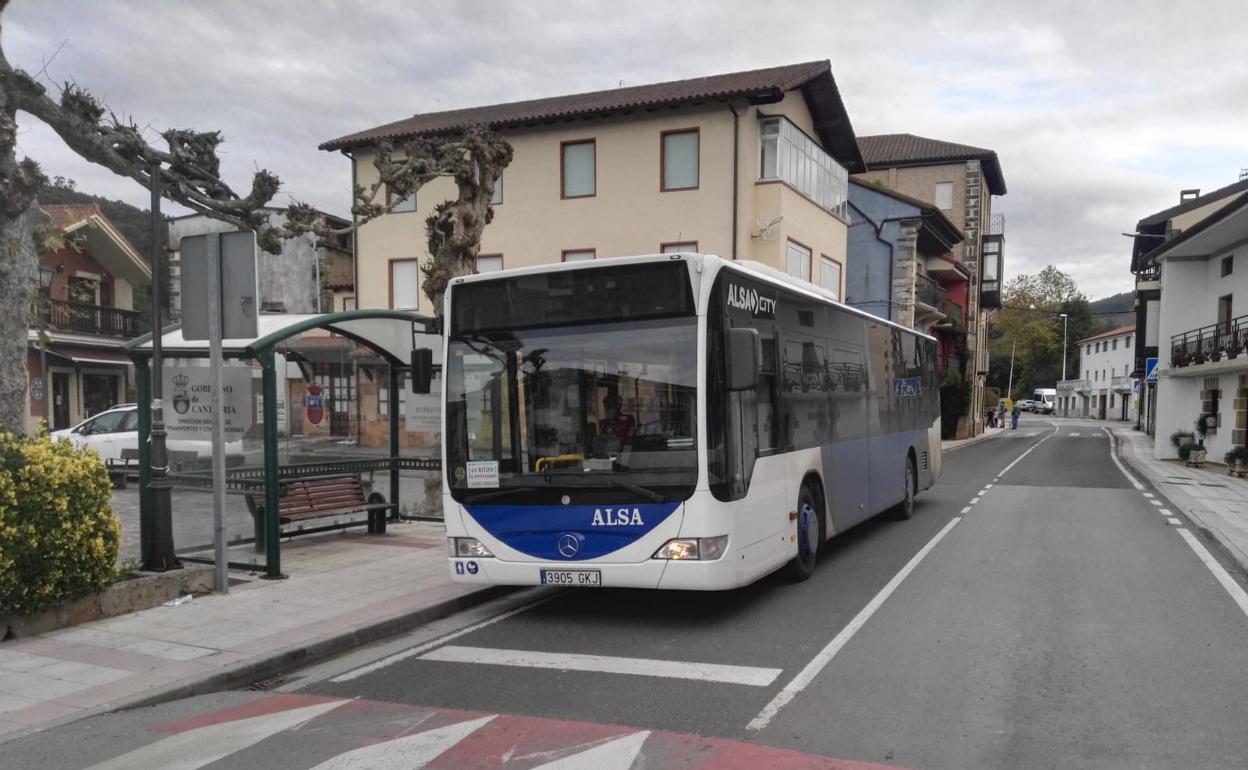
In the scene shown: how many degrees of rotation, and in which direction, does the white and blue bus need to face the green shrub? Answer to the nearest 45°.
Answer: approximately 45° to its right

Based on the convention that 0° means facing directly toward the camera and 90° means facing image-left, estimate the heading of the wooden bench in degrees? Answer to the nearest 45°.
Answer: approximately 315°

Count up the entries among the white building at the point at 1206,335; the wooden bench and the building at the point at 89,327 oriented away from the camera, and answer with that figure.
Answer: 0

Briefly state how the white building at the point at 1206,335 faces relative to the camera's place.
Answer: facing the viewer and to the left of the viewer

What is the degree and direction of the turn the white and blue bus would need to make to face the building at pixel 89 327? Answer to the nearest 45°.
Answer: approximately 90° to its right

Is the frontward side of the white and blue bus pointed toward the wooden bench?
no

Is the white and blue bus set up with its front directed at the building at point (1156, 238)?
no

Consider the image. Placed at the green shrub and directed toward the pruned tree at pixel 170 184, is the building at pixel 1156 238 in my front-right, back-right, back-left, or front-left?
front-right

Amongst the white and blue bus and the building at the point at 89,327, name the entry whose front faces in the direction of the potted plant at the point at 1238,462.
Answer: the building

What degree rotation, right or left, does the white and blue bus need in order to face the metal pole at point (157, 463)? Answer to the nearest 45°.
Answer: approximately 45° to its right

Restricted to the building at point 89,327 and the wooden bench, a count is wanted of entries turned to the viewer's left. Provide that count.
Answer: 0

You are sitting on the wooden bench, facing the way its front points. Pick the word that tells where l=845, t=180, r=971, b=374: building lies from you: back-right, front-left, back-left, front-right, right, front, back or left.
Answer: left

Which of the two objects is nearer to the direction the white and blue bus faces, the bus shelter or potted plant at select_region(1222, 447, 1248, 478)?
the bus shelter
